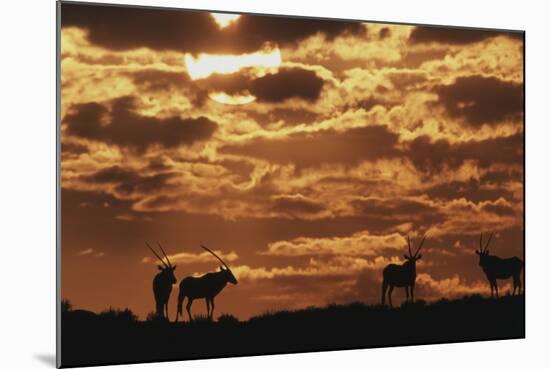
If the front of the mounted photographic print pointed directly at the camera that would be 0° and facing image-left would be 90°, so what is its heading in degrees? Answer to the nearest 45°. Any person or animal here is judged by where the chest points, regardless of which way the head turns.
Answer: approximately 315°
